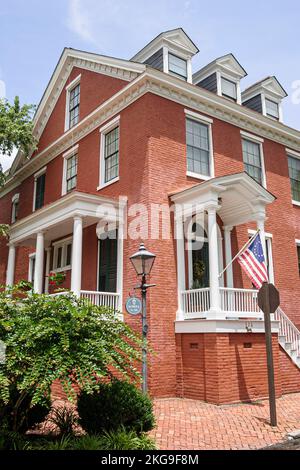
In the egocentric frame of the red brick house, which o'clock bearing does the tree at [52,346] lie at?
The tree is roughly at 2 o'clock from the red brick house.

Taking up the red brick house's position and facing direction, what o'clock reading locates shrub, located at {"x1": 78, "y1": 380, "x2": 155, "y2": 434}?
The shrub is roughly at 2 o'clock from the red brick house.

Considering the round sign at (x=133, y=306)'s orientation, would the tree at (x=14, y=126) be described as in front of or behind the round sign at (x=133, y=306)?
behind

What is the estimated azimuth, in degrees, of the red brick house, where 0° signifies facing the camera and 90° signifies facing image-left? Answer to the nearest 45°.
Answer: approximately 315°

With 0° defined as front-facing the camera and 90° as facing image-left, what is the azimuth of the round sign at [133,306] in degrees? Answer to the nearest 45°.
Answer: approximately 0°

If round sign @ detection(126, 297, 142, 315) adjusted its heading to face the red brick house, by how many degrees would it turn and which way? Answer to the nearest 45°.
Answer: approximately 180°

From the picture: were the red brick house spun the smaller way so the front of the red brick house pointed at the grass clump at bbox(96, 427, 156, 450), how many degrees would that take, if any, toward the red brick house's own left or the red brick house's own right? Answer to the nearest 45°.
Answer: approximately 45° to the red brick house's own right

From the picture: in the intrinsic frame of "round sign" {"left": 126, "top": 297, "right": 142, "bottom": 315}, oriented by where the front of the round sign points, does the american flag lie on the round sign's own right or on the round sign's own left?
on the round sign's own left
